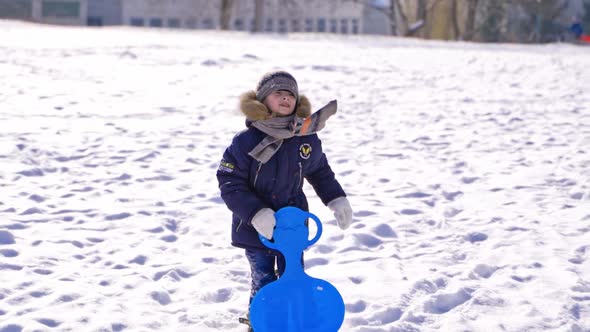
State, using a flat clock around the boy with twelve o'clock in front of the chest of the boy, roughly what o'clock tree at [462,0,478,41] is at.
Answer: The tree is roughly at 8 o'clock from the boy.

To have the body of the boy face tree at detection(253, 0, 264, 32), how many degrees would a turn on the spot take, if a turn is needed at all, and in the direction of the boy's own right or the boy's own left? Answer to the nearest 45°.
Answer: approximately 135° to the boy's own left

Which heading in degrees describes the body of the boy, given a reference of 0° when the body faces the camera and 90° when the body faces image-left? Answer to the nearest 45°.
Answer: approximately 315°

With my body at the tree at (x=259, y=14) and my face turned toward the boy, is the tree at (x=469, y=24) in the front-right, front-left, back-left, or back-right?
front-left
